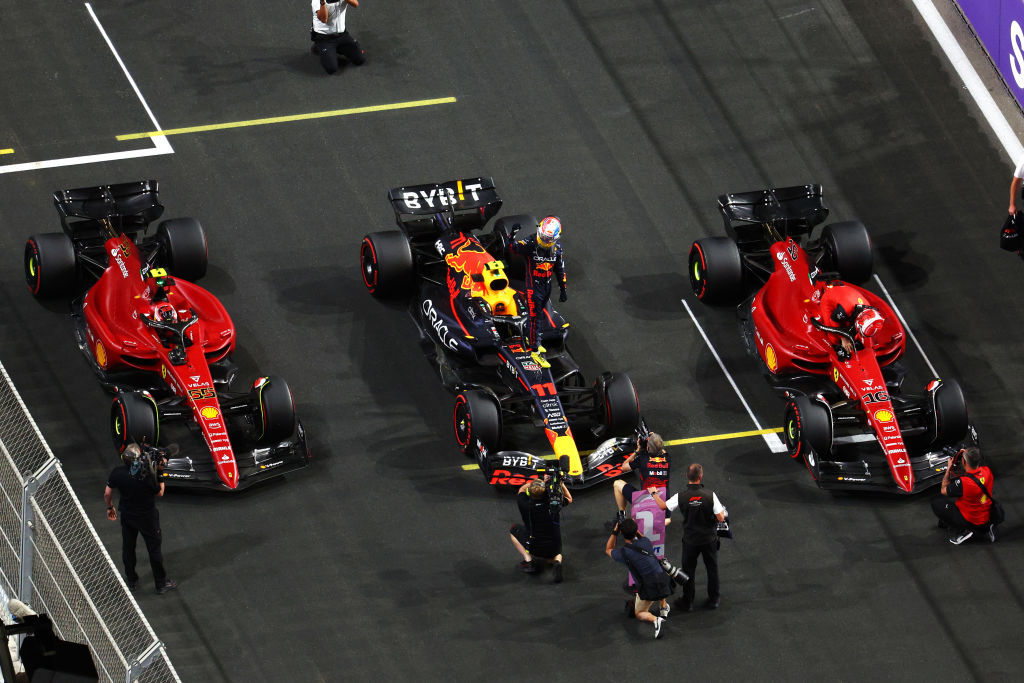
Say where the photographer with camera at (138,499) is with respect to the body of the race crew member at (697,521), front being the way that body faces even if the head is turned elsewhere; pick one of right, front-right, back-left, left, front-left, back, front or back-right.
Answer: left

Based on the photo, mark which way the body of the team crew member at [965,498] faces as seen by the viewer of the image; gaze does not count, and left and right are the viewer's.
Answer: facing away from the viewer and to the left of the viewer

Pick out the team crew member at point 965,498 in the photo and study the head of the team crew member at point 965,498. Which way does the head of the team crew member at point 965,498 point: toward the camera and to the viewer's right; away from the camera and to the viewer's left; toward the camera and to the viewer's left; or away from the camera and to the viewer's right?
away from the camera and to the viewer's left

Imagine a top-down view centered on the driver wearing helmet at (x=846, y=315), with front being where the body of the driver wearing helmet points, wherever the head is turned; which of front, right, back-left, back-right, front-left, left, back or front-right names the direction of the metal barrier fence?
right

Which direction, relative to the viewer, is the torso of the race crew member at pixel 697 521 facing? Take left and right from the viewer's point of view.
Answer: facing away from the viewer

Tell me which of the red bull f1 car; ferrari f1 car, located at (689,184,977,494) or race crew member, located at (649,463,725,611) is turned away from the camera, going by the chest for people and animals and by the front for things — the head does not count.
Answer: the race crew member

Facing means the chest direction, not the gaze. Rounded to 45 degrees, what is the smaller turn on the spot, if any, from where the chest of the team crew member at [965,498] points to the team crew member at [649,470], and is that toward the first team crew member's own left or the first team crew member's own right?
approximately 45° to the first team crew member's own left

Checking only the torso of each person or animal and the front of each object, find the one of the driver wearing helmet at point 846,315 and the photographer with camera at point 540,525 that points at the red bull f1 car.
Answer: the photographer with camera

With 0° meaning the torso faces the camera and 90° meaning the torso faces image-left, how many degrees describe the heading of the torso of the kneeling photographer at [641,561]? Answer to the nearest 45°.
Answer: approximately 135°

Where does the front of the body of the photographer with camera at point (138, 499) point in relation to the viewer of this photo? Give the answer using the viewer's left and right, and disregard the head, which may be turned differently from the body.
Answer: facing away from the viewer and to the right of the viewer

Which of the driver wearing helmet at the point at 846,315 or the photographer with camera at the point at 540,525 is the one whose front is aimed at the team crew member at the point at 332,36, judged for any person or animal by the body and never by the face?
the photographer with camera

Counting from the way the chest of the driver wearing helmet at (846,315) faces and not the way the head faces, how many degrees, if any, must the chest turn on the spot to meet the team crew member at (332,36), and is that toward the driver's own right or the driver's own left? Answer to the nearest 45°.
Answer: approximately 180°

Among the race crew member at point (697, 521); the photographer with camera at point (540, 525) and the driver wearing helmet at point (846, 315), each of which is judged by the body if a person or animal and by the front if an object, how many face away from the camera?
2

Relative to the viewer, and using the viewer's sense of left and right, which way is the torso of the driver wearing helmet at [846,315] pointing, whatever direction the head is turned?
facing the viewer and to the right of the viewer

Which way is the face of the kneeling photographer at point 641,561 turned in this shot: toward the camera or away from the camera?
away from the camera

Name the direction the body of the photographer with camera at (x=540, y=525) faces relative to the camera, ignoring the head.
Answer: away from the camera

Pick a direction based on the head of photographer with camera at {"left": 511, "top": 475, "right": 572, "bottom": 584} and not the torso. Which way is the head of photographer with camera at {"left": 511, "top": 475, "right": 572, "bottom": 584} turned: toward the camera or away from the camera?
away from the camera

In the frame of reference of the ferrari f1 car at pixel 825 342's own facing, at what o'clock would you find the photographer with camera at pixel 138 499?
The photographer with camera is roughly at 2 o'clock from the ferrari f1 car.
